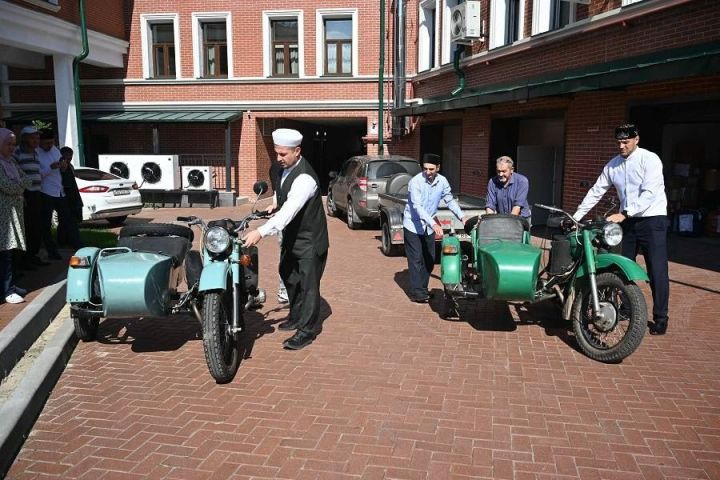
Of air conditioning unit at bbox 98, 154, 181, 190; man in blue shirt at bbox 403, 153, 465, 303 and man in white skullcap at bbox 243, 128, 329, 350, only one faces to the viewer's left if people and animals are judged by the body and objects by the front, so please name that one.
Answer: the man in white skullcap

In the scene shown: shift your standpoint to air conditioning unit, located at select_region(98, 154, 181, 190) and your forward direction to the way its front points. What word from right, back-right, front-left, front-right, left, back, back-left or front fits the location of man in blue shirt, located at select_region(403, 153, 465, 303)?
front

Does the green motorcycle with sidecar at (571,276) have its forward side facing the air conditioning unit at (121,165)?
no

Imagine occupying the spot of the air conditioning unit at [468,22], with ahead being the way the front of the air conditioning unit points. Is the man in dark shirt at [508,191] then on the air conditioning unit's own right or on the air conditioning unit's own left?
on the air conditioning unit's own left

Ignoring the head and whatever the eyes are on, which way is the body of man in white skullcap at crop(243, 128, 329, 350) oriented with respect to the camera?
to the viewer's left

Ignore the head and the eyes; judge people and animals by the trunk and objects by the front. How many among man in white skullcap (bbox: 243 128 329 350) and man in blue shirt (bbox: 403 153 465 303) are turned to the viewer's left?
1

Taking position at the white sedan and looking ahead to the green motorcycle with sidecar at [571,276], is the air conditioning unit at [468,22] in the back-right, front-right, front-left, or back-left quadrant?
front-left

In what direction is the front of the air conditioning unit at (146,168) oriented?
toward the camera

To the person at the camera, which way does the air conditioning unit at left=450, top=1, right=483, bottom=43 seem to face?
facing the viewer and to the left of the viewer

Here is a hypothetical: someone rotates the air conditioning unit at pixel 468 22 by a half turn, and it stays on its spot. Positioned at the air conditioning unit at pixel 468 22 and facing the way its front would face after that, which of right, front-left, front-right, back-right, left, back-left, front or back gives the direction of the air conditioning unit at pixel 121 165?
back-left

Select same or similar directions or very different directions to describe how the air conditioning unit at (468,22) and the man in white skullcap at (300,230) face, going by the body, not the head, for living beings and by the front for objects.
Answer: same or similar directions

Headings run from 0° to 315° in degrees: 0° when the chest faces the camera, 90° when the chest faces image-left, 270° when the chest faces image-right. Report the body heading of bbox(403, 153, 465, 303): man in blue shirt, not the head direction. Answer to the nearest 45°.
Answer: approximately 315°

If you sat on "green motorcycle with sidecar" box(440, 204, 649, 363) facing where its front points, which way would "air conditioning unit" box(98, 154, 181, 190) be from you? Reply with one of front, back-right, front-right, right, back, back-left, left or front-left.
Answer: back

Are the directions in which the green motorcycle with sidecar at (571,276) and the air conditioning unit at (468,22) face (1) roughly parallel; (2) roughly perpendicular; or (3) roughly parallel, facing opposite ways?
roughly perpendicular

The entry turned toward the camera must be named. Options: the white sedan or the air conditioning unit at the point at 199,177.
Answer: the air conditioning unit

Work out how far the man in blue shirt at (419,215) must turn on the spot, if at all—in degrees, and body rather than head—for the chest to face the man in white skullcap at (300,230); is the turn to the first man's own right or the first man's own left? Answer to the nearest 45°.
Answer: approximately 90° to the first man's own right

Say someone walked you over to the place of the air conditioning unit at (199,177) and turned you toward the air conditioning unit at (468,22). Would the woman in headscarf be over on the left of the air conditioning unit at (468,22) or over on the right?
right

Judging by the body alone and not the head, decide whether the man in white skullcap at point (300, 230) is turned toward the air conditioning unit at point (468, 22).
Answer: no

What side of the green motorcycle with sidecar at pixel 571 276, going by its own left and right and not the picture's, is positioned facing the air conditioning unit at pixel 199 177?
back
